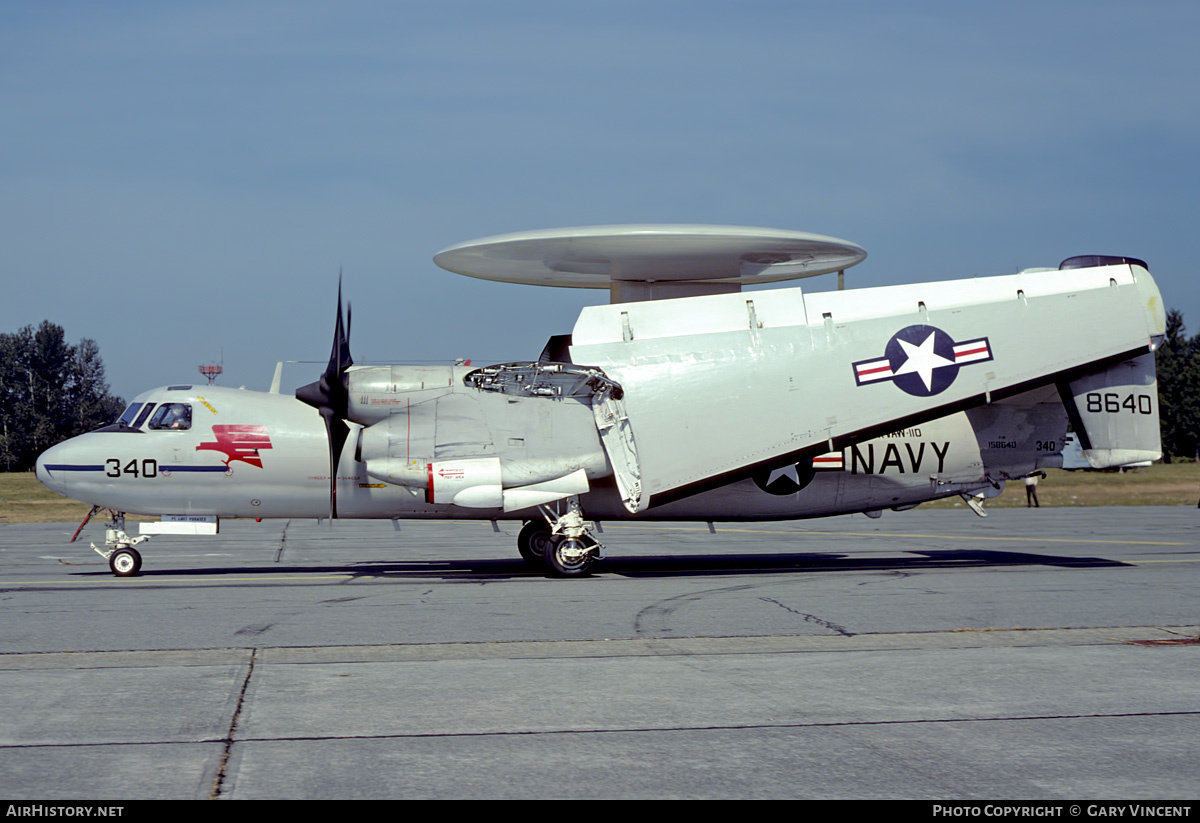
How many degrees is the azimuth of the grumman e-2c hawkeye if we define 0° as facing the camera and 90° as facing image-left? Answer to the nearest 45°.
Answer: approximately 90°
